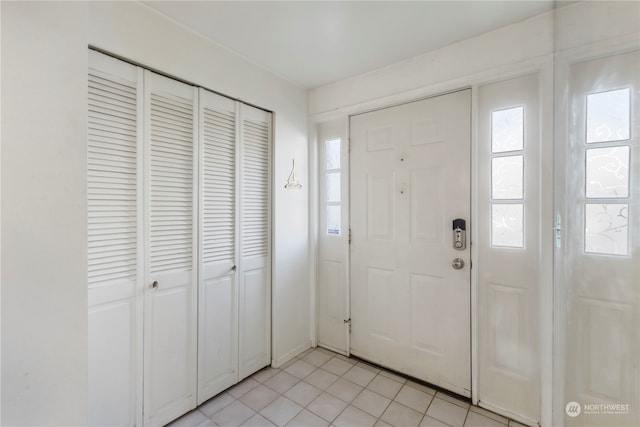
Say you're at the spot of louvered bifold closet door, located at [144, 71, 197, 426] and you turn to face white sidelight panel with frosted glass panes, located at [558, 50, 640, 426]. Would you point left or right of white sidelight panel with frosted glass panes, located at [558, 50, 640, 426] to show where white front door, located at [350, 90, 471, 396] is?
left

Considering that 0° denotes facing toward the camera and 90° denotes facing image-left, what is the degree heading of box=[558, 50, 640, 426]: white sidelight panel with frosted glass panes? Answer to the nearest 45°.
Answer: approximately 45°

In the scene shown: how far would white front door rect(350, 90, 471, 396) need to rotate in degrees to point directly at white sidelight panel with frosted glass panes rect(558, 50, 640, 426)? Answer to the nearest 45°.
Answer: approximately 45° to its left

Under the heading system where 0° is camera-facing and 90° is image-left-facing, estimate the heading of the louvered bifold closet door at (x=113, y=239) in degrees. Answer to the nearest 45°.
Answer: approximately 315°

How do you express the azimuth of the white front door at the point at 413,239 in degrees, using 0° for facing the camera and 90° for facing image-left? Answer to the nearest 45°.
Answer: approximately 45°
